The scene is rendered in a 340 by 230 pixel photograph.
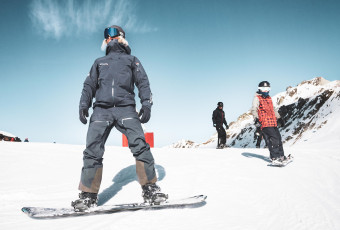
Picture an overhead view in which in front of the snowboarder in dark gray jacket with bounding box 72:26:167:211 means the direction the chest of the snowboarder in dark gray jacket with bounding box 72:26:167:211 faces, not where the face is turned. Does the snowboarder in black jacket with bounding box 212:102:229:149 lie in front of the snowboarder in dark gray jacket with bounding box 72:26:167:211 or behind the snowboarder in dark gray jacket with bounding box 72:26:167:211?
behind

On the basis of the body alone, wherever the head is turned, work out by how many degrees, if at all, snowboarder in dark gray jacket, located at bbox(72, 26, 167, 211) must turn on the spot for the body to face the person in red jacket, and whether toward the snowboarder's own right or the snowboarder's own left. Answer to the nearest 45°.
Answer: approximately 135° to the snowboarder's own left

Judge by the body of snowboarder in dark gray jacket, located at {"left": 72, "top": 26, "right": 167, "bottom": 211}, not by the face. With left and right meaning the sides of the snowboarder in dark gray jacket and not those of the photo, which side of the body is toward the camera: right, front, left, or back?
front
